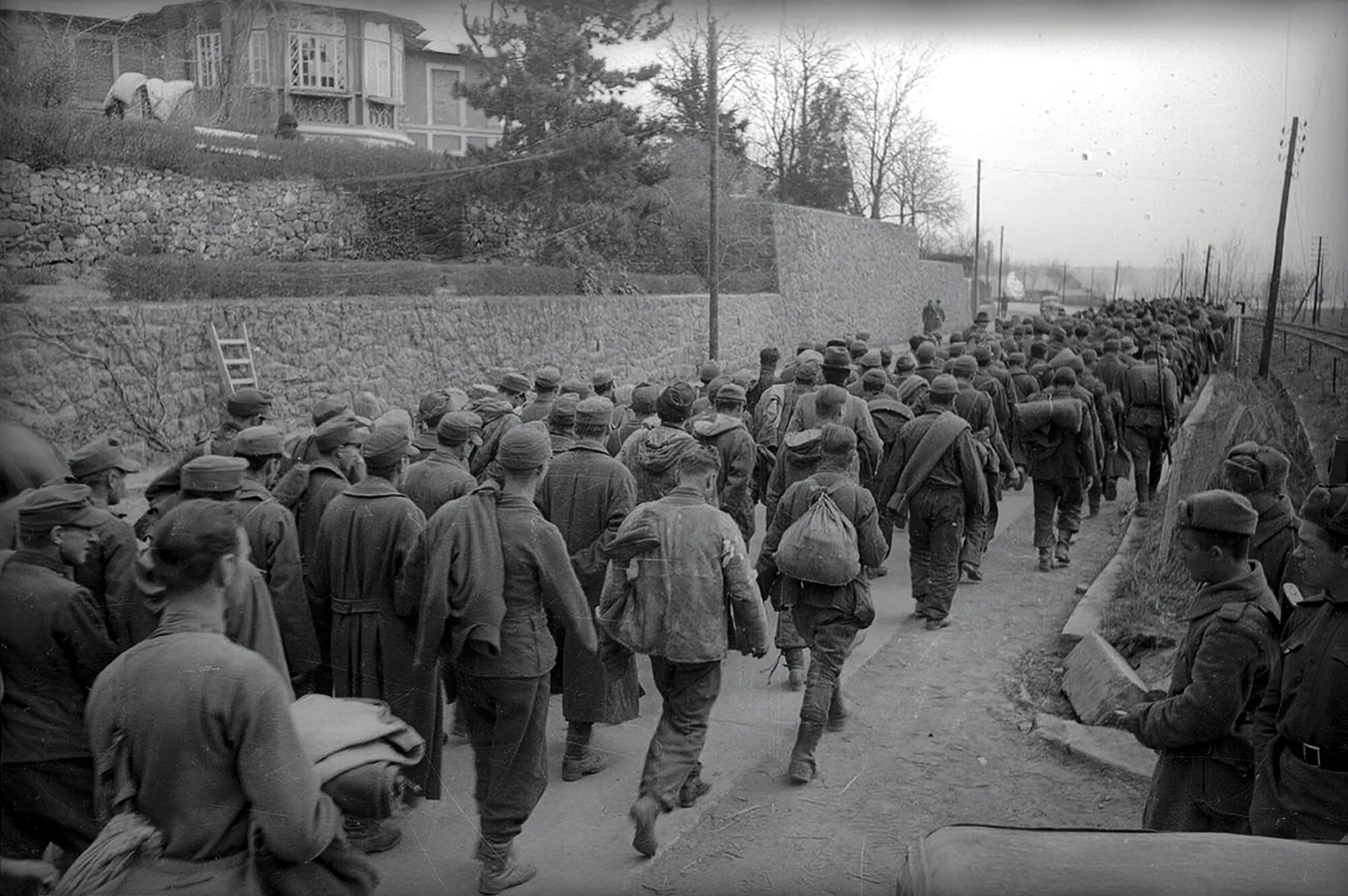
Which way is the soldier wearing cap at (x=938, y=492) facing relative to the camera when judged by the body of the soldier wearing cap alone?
away from the camera

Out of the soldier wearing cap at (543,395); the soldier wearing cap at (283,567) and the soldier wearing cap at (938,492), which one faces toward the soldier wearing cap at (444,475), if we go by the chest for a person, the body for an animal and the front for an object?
the soldier wearing cap at (283,567)

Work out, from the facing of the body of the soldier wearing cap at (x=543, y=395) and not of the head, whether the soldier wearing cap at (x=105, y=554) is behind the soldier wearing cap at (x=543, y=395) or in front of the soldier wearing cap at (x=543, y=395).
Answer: behind

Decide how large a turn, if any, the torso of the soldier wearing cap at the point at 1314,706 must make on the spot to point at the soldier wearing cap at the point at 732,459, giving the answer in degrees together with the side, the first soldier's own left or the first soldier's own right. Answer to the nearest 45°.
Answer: approximately 90° to the first soldier's own right

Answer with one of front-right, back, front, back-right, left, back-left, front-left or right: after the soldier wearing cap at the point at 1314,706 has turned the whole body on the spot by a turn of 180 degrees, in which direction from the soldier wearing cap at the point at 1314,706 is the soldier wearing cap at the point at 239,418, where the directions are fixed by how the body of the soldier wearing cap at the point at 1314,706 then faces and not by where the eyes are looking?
back-left

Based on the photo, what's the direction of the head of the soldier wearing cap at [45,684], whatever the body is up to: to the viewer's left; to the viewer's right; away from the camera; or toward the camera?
to the viewer's right

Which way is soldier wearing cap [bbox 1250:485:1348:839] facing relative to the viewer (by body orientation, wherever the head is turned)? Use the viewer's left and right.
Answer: facing the viewer and to the left of the viewer

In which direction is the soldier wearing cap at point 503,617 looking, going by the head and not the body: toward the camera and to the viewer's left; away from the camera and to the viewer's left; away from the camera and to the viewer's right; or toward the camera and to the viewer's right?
away from the camera and to the viewer's right

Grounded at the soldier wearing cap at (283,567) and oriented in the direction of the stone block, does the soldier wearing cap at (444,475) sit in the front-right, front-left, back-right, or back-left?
front-left

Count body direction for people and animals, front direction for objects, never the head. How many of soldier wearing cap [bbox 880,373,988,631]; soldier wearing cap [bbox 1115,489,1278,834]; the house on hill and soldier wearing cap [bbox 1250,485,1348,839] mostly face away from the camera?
1

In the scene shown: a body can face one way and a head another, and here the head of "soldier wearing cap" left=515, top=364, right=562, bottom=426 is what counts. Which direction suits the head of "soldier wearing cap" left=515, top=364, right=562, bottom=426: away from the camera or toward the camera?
away from the camera

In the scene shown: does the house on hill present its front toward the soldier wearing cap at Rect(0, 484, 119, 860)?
yes

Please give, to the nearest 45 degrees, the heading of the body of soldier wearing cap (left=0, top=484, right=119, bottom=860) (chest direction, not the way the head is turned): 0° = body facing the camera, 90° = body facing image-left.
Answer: approximately 225°

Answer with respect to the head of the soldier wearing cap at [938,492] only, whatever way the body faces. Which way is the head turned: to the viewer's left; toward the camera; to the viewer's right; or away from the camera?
away from the camera

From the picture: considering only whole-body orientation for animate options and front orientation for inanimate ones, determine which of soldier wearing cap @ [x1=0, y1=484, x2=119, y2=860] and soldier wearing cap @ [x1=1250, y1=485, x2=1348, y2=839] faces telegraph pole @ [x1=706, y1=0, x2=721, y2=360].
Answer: soldier wearing cap @ [x1=0, y1=484, x2=119, y2=860]

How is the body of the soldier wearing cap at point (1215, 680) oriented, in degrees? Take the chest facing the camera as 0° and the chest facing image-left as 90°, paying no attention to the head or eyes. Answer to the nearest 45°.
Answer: approximately 90°

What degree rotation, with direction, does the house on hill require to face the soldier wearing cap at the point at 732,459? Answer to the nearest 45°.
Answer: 0° — it already faces them

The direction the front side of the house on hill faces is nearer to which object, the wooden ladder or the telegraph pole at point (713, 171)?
the wooden ladder

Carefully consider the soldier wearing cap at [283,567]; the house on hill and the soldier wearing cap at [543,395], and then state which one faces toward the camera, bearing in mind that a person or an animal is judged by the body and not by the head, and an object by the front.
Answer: the house on hill

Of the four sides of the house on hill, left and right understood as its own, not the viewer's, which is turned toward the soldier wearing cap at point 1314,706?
front
